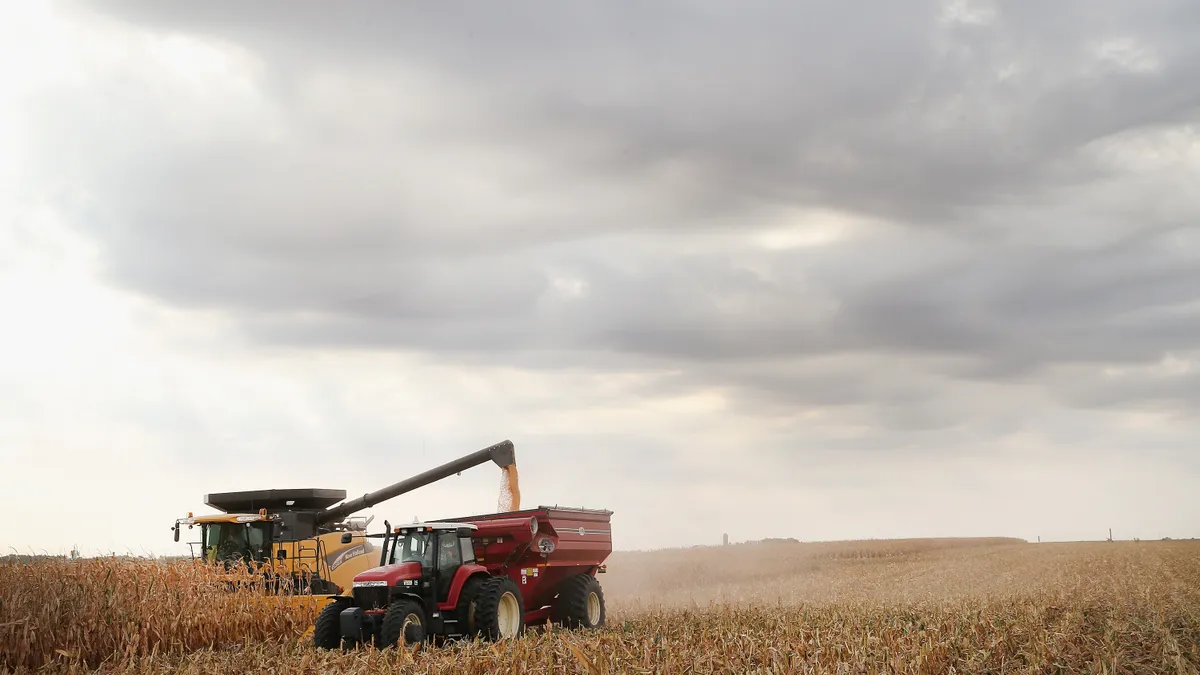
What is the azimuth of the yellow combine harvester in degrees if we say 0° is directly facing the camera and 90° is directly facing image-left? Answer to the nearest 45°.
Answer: approximately 45°
